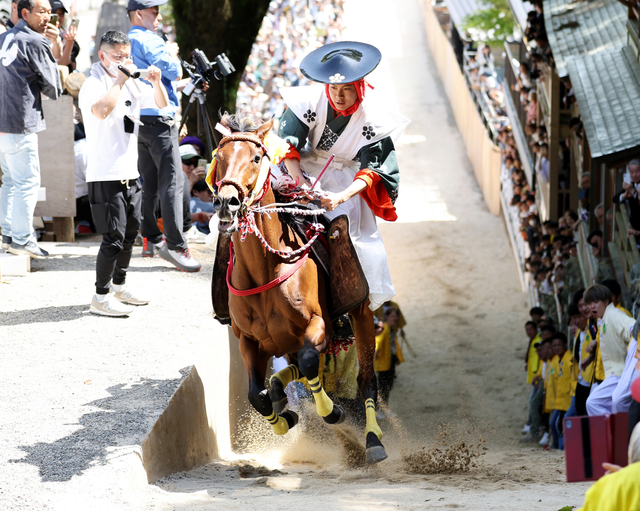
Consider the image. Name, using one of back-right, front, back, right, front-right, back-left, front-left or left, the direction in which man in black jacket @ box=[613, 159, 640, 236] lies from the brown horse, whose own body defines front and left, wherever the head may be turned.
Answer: back

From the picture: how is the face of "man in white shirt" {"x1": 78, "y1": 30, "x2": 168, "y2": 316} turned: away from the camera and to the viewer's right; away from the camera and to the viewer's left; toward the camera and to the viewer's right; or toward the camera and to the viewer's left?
toward the camera and to the viewer's right

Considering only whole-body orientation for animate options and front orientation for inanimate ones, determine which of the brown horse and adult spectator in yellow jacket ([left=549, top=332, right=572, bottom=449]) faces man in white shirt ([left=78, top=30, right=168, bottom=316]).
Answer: the adult spectator in yellow jacket

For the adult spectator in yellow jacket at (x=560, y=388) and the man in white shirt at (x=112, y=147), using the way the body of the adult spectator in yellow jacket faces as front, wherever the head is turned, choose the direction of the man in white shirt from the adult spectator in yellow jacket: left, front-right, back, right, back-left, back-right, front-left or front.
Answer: front

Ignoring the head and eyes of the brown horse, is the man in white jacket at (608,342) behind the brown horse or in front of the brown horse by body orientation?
behind

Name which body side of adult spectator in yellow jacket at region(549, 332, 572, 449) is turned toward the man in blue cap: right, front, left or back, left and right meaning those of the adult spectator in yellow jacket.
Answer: front

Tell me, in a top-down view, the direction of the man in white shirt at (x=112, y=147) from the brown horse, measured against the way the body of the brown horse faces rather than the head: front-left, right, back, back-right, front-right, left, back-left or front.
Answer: right

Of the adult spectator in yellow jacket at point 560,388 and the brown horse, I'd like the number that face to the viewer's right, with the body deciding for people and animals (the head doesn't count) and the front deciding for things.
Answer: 0

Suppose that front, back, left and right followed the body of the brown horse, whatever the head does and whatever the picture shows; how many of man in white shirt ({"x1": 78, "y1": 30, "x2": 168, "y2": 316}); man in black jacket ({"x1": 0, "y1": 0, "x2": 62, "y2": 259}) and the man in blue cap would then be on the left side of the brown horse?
0

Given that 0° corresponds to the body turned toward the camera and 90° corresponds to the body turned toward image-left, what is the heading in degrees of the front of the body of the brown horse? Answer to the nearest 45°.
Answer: approximately 45°
